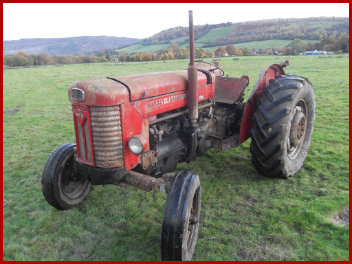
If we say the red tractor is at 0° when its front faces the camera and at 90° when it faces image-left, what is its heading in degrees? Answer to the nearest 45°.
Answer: approximately 45°

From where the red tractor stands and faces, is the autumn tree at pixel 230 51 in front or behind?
behind
